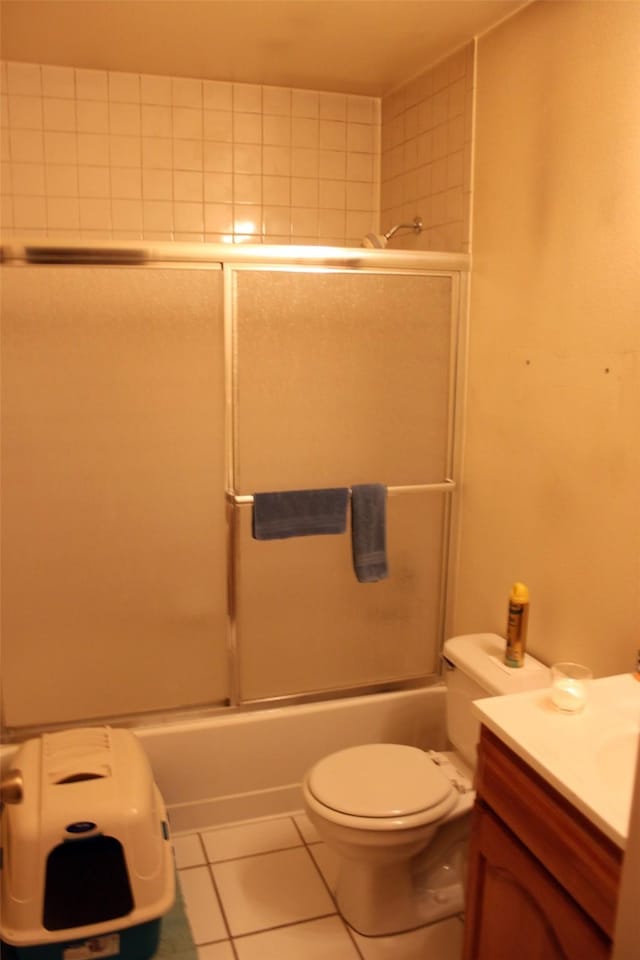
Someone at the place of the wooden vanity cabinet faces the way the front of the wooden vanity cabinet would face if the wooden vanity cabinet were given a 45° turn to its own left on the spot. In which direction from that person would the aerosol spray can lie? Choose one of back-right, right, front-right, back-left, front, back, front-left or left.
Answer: back

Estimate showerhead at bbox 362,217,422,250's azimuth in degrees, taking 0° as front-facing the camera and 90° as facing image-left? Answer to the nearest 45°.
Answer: approximately 90°

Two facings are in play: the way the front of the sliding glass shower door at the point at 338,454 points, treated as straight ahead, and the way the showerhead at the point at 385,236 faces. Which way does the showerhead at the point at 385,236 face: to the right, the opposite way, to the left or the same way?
to the right

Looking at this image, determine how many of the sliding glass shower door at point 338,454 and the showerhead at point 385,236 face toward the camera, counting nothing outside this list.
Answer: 1

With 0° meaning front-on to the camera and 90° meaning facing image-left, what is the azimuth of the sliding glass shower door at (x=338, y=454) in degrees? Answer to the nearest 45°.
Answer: approximately 0°
